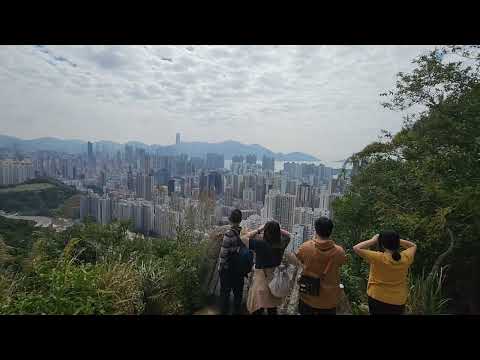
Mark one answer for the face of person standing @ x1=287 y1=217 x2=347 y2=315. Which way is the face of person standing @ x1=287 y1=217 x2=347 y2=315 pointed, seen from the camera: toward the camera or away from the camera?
away from the camera

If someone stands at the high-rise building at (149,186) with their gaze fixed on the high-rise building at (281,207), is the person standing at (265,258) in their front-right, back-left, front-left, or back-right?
front-right

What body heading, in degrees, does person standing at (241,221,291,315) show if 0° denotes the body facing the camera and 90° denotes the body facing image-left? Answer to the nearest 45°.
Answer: approximately 135°

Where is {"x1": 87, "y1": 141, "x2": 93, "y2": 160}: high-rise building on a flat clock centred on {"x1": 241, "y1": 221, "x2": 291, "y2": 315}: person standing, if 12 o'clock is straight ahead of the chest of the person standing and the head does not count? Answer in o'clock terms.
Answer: The high-rise building is roughly at 12 o'clock from the person standing.

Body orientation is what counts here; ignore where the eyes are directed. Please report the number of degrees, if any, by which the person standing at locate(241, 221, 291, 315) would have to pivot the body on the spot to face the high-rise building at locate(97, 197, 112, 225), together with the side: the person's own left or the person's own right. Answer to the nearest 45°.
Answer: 0° — they already face it

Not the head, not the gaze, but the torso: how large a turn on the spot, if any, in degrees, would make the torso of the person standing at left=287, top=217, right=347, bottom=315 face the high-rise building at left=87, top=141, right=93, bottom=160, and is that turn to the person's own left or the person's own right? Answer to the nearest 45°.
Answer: approximately 45° to the person's own left

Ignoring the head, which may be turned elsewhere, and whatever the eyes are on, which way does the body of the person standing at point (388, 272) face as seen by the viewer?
away from the camera

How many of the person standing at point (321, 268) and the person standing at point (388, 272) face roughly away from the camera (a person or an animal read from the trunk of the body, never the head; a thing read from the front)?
2

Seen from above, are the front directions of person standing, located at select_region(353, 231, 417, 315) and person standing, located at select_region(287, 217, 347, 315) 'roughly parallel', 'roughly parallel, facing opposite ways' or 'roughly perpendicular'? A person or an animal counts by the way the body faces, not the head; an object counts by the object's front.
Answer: roughly parallel

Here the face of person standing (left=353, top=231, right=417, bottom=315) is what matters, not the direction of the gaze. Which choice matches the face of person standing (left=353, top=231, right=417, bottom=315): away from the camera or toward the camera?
away from the camera

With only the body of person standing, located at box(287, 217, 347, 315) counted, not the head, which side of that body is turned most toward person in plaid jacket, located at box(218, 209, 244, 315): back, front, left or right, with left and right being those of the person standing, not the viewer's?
left

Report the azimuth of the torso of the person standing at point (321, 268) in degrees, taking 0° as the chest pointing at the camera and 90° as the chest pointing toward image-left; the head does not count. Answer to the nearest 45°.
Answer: approximately 180°

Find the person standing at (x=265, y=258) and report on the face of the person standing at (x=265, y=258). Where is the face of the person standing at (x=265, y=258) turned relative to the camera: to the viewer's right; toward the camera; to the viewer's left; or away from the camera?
away from the camera
